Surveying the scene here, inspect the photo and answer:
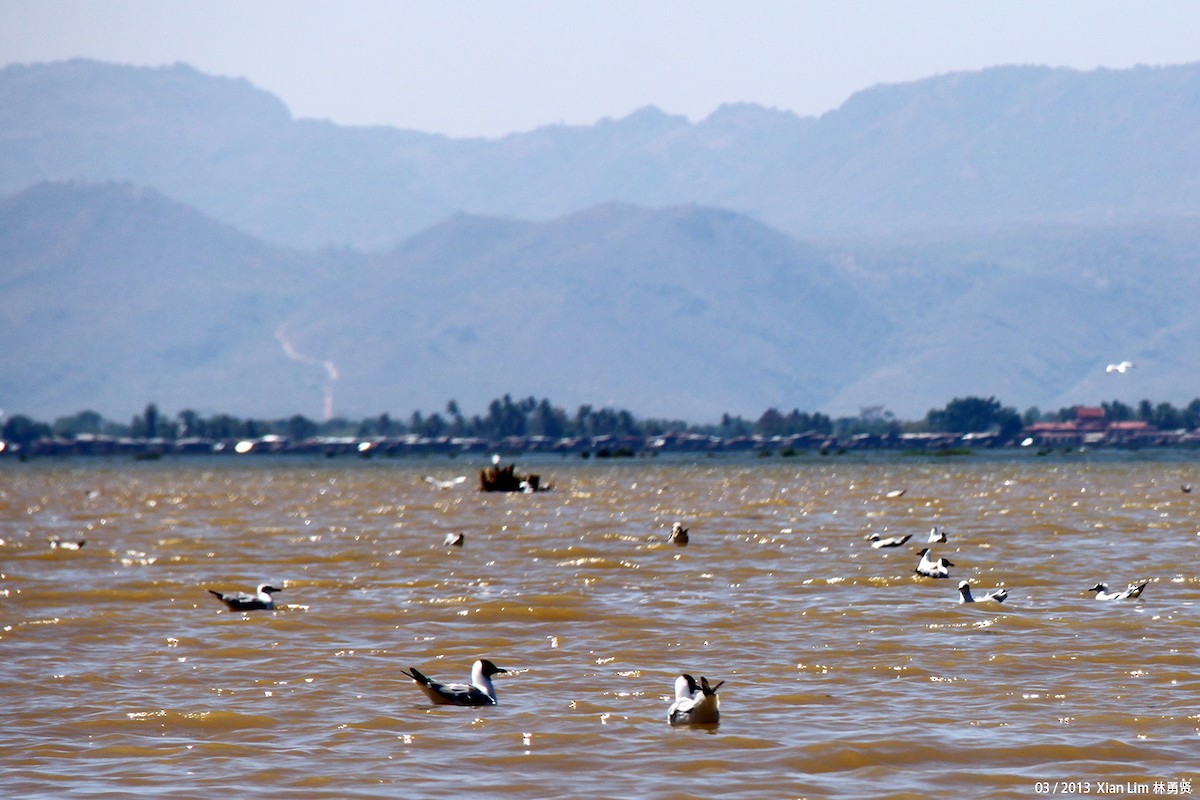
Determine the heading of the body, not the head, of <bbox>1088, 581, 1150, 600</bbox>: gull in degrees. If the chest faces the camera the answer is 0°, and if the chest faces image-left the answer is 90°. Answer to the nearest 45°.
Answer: approximately 90°

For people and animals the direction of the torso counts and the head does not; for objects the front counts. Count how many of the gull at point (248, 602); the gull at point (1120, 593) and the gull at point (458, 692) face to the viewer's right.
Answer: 2

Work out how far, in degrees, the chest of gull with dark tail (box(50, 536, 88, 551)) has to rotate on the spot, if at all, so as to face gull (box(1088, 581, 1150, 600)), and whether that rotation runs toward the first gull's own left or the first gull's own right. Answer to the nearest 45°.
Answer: approximately 135° to the first gull's own left

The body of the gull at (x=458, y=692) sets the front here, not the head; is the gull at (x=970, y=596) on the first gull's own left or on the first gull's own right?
on the first gull's own left

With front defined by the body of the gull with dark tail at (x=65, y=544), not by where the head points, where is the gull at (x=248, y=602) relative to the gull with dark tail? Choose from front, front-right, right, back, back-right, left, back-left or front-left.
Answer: left

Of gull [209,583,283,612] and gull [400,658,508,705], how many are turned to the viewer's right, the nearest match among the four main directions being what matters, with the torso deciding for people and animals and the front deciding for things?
2

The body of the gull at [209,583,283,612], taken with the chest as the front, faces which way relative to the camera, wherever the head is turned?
to the viewer's right

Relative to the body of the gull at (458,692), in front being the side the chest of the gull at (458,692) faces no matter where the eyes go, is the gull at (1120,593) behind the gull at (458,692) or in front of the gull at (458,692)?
in front

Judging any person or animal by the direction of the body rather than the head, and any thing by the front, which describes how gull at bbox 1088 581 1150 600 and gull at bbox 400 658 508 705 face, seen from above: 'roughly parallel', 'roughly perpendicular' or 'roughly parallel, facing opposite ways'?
roughly parallel, facing opposite ways

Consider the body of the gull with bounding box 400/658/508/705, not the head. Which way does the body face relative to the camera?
to the viewer's right
